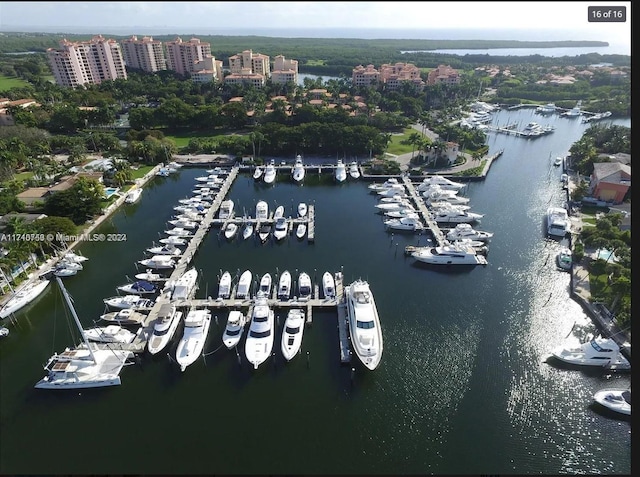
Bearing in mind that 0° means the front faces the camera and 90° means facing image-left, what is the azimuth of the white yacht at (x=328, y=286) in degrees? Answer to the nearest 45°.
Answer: approximately 180°

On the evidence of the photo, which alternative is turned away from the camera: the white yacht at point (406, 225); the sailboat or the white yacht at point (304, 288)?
the white yacht at point (304, 288)

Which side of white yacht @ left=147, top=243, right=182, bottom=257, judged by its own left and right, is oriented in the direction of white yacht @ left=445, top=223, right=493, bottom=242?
back

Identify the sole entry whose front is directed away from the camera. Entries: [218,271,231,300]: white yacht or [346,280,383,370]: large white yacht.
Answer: the white yacht

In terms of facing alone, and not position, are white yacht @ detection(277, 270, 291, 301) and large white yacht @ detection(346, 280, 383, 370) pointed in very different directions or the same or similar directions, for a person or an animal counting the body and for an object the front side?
very different directions

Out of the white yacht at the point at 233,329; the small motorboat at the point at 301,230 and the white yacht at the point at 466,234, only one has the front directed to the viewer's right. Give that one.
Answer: the white yacht at the point at 466,234

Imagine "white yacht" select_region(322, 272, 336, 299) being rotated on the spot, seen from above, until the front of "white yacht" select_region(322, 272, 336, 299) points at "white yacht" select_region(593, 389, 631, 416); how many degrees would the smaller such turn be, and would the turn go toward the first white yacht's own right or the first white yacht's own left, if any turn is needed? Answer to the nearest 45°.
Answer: approximately 135° to the first white yacht's own right

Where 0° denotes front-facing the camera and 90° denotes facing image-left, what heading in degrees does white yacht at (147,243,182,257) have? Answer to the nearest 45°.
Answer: approximately 90°

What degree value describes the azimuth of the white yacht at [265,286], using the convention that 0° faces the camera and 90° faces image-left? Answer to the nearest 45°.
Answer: approximately 180°

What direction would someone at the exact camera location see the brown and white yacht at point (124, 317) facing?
facing to the left of the viewer

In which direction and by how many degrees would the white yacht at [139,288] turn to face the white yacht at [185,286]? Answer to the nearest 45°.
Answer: approximately 135° to its left

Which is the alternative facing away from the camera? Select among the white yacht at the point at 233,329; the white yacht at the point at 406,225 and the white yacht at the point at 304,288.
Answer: the white yacht at the point at 304,288

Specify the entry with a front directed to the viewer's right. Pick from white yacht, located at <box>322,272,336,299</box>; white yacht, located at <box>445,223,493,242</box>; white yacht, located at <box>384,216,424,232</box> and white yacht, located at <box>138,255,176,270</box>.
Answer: white yacht, located at <box>445,223,493,242</box>
